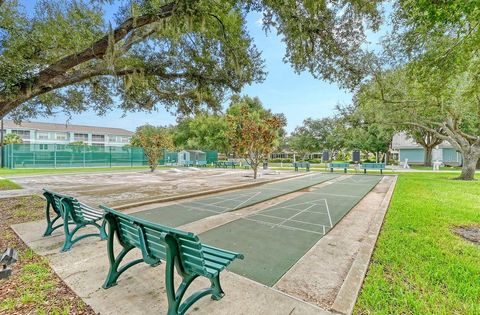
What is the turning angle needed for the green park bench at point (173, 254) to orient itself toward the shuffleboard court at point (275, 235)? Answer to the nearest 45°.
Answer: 0° — it already faces it

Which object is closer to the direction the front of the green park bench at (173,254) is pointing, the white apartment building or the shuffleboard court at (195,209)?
the shuffleboard court

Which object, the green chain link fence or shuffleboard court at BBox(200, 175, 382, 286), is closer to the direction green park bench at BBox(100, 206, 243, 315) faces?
the shuffleboard court

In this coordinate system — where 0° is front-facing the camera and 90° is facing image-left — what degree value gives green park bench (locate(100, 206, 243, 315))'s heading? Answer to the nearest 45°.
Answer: approximately 225°

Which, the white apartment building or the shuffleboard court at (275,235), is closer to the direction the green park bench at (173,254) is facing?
the shuffleboard court

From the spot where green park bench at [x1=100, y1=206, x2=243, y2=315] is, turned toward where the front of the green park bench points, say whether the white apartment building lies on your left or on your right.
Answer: on your left

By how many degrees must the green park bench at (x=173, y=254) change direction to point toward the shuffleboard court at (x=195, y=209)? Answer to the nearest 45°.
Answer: approximately 45° to its left

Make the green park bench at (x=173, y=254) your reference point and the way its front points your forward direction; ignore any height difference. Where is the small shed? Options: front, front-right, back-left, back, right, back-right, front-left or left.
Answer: front-left

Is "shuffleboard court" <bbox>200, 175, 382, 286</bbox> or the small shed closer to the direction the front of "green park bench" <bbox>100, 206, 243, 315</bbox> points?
the shuffleboard court

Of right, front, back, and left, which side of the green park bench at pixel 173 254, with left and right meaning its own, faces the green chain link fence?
left
